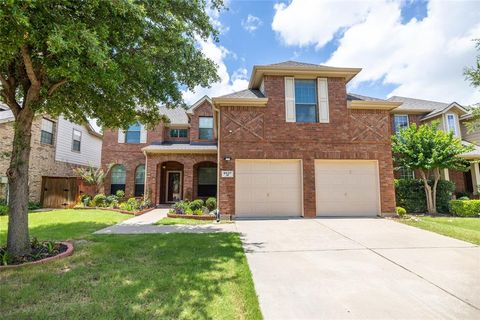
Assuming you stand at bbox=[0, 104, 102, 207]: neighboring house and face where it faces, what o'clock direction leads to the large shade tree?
The large shade tree is roughly at 12 o'clock from the neighboring house.

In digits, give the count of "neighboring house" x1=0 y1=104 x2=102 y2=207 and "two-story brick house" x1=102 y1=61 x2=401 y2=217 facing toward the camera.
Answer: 2

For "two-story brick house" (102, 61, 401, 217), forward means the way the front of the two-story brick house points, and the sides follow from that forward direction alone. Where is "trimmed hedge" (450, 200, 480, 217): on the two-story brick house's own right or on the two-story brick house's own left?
on the two-story brick house's own left

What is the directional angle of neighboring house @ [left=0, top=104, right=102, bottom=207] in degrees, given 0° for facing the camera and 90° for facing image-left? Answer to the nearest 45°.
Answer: approximately 0°

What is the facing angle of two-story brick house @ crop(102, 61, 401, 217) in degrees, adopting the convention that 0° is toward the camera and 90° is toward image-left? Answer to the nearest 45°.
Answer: approximately 0°

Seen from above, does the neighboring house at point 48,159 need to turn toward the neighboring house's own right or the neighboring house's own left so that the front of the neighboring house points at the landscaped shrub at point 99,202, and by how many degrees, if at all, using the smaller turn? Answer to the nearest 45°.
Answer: approximately 45° to the neighboring house's own left
